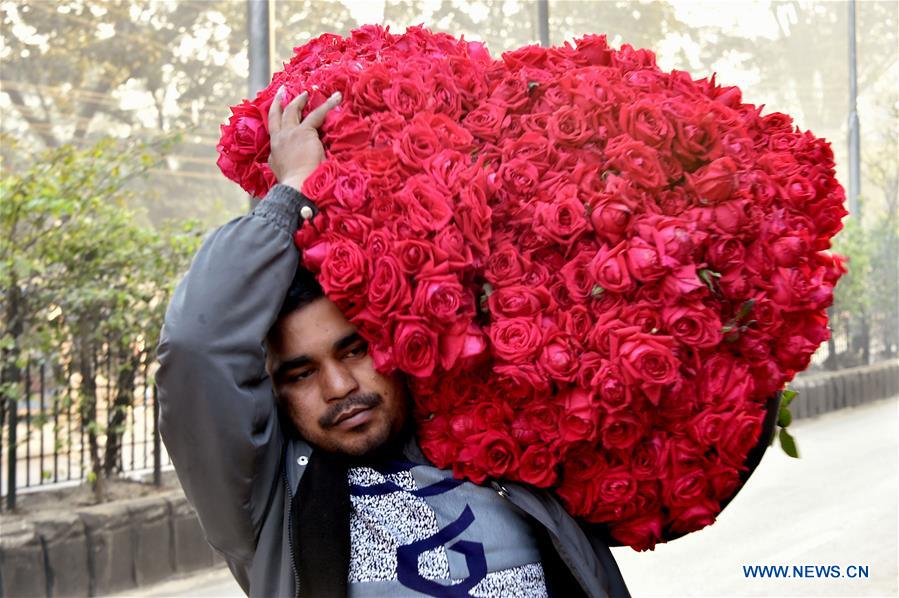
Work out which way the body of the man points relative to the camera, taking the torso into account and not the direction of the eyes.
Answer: toward the camera

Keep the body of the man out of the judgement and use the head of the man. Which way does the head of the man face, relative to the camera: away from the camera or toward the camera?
toward the camera

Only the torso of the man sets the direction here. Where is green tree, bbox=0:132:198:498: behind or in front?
behind

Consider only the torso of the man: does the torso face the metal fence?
no
